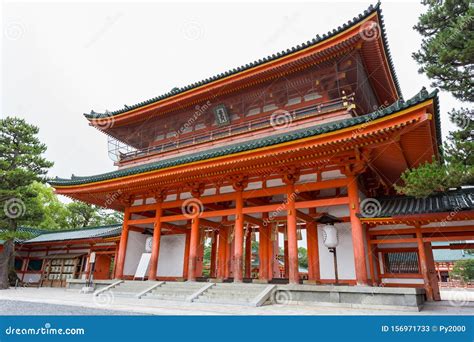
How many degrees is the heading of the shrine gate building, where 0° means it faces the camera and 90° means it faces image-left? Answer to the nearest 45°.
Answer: approximately 45°

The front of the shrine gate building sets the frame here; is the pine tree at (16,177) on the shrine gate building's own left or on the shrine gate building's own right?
on the shrine gate building's own right

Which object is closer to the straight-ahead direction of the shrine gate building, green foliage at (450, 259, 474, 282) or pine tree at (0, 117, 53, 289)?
the pine tree

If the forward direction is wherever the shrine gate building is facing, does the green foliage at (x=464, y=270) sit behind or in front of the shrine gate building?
behind
